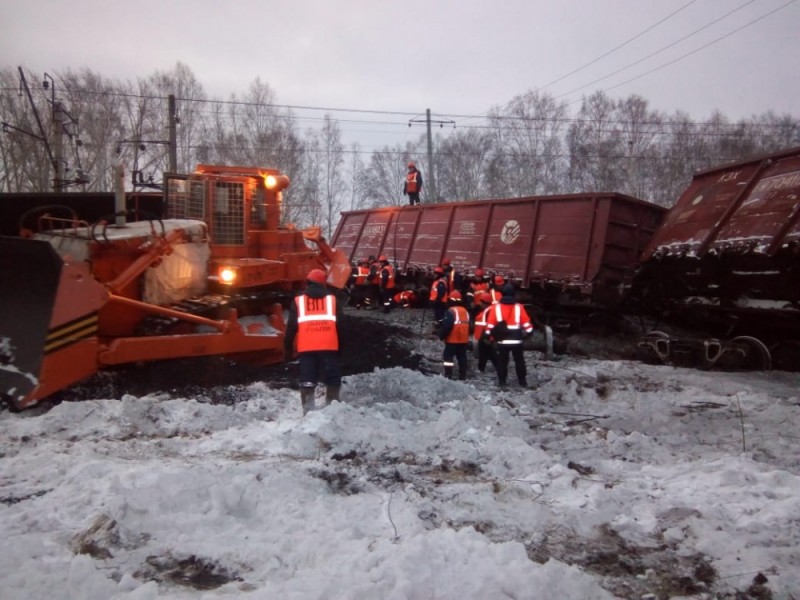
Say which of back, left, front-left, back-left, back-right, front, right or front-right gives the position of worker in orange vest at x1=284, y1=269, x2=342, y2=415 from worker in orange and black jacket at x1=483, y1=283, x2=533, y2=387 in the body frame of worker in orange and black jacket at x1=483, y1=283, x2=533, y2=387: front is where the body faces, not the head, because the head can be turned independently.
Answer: back-left

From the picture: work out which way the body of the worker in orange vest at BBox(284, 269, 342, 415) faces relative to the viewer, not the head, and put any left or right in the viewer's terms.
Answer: facing away from the viewer

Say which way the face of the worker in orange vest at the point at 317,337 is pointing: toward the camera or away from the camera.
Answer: away from the camera

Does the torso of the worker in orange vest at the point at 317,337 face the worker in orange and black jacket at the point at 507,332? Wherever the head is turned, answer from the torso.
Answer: no

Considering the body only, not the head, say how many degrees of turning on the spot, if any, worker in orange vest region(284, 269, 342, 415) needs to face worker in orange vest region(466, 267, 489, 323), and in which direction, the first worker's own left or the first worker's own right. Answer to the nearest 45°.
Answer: approximately 45° to the first worker's own right

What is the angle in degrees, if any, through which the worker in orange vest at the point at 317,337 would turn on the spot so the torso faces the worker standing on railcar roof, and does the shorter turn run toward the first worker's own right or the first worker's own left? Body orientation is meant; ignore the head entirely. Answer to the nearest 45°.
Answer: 0° — they already face them

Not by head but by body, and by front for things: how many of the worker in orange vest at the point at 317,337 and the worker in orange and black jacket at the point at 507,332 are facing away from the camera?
2

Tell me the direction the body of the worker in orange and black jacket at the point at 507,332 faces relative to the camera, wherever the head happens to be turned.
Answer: away from the camera

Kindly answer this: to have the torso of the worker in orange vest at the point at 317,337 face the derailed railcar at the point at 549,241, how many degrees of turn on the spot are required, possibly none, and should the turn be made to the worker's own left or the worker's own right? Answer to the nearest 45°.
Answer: approximately 45° to the worker's own right

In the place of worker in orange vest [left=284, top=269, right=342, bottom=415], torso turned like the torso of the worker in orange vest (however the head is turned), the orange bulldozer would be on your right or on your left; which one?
on your left

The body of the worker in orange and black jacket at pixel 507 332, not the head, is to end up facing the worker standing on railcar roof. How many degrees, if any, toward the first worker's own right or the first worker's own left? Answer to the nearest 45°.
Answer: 0° — they already face them

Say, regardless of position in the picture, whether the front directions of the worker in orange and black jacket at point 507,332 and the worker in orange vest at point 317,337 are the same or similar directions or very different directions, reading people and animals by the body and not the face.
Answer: same or similar directions

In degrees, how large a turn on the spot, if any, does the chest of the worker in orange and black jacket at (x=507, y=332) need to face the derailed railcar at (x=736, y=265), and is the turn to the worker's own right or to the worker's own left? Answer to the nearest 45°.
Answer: approximately 90° to the worker's own right

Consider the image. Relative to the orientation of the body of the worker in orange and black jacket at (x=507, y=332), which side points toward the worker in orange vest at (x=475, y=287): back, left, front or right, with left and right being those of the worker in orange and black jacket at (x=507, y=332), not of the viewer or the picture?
front

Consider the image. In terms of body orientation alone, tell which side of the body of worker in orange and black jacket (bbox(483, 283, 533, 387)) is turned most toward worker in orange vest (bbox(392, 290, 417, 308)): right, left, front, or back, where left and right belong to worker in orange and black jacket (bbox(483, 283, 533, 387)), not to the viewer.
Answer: front

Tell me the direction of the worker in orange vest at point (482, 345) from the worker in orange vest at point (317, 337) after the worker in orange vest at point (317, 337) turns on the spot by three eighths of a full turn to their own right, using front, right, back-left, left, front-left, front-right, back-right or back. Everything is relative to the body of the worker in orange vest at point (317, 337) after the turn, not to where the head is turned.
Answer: left
